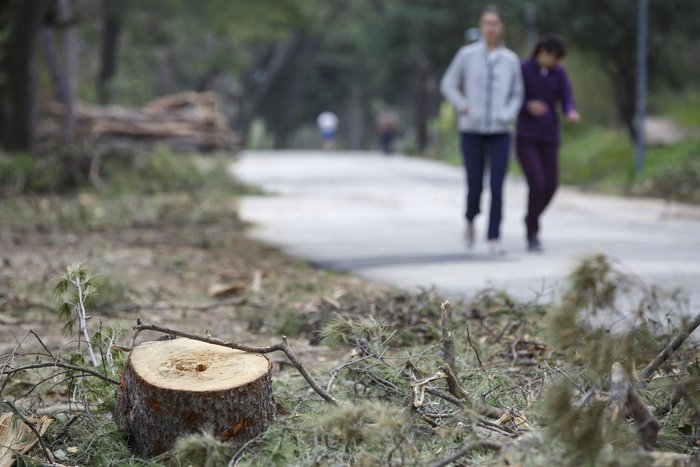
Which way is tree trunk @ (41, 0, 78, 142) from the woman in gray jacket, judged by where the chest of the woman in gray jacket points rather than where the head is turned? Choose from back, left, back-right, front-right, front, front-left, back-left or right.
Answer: back-right

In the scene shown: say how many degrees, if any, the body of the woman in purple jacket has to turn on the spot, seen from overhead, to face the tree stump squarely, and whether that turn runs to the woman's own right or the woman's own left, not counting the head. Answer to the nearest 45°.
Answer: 0° — they already face it

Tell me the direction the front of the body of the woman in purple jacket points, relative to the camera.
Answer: toward the camera

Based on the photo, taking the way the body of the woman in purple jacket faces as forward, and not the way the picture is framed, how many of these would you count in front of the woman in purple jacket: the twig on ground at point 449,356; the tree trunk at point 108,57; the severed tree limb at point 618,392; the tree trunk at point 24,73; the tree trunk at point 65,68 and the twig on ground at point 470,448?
3

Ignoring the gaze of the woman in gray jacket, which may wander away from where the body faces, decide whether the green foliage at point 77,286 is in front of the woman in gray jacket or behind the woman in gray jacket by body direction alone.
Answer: in front

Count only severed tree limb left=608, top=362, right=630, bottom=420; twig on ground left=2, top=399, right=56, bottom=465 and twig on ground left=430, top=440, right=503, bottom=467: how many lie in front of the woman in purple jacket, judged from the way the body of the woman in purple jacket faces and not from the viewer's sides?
3

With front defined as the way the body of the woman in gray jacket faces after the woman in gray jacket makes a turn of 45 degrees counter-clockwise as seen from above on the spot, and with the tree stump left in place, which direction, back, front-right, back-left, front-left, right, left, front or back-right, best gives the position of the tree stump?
front-right

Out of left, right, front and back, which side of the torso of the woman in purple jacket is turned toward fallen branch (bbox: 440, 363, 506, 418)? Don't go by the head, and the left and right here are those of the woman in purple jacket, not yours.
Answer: front

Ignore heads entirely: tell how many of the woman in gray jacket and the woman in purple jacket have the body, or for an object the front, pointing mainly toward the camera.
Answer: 2

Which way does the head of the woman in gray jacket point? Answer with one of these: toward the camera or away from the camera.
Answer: toward the camera

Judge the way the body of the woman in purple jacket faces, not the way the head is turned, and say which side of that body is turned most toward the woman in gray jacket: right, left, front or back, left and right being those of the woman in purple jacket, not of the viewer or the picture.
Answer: right

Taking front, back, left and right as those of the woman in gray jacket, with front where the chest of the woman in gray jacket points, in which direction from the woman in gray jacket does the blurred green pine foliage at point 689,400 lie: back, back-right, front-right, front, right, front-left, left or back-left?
front

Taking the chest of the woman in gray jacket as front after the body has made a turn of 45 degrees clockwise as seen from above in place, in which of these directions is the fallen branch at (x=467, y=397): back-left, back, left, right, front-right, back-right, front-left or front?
front-left

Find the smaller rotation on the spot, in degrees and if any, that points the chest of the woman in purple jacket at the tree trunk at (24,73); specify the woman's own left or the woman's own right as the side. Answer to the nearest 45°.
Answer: approximately 135° to the woman's own right

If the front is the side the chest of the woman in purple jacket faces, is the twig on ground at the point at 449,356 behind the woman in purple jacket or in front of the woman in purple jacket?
in front

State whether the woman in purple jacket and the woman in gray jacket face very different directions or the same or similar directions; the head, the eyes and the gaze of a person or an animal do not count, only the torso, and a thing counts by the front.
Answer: same or similar directions

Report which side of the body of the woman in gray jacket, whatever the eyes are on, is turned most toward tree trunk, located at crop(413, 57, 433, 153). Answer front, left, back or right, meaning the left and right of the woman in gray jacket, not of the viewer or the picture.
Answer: back

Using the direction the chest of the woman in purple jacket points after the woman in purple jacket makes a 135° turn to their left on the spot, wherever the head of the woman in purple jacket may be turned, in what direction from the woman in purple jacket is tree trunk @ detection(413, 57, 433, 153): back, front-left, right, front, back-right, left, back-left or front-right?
front-left
